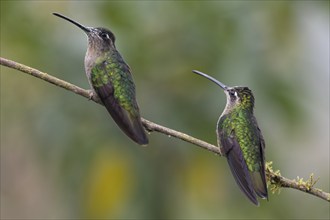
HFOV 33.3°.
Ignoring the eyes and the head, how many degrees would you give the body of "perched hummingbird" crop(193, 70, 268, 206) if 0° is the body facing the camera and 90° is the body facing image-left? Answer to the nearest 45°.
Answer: approximately 135°
